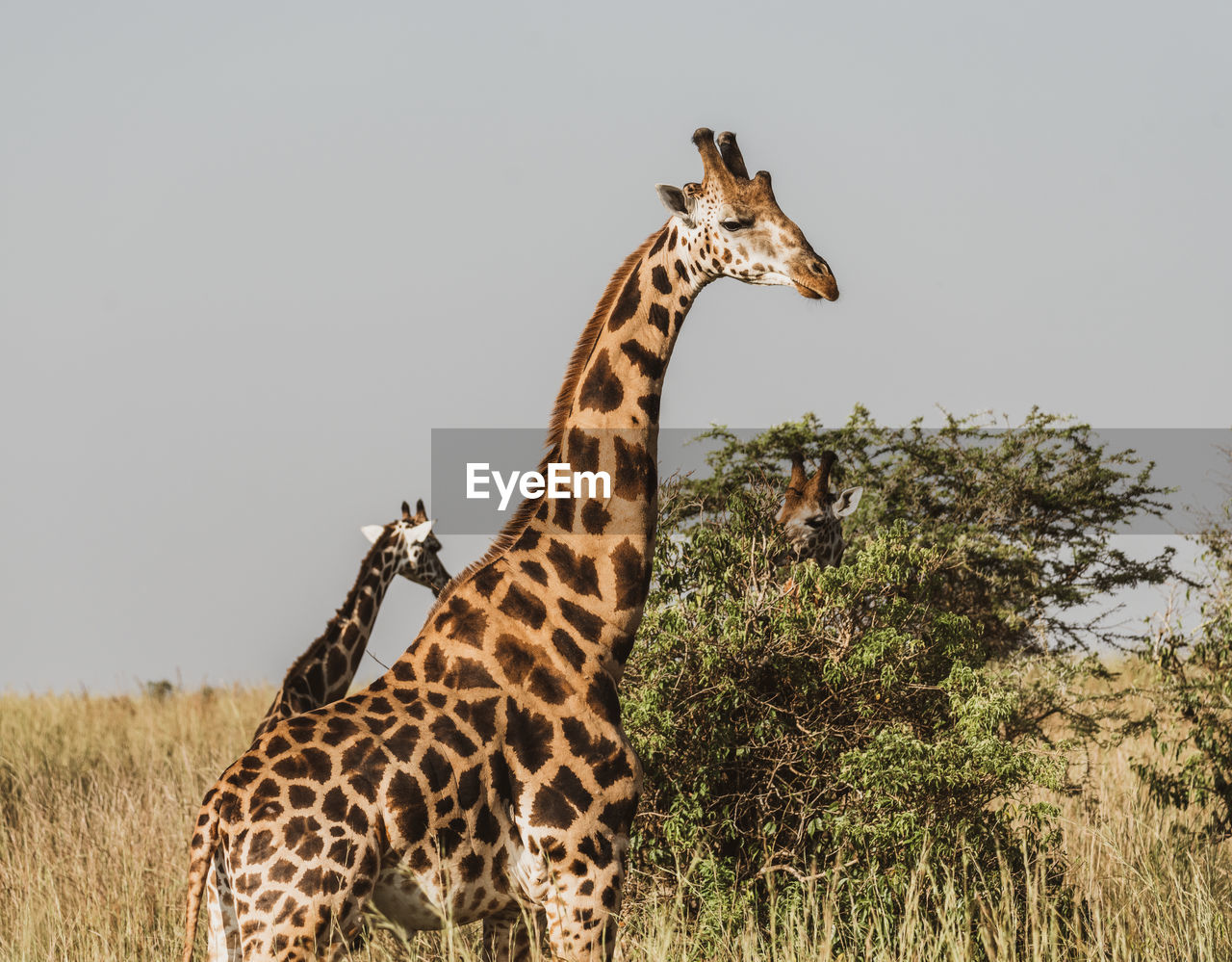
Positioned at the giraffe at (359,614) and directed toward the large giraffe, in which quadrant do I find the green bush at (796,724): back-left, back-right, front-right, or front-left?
front-left

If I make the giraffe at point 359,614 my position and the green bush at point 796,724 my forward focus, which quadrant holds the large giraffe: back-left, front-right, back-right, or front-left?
front-right

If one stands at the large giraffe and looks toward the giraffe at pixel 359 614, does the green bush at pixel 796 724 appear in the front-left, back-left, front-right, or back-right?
front-right

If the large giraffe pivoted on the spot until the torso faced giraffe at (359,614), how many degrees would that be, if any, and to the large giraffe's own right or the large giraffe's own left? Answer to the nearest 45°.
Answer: approximately 90° to the large giraffe's own left

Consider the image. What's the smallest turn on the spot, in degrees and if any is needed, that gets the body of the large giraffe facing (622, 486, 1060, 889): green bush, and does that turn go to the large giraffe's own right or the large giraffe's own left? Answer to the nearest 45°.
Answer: approximately 45° to the large giraffe's own left

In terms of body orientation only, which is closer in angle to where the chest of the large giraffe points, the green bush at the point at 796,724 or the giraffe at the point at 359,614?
the green bush

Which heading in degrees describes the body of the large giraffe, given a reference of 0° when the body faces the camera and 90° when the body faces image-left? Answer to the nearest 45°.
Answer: approximately 270°
